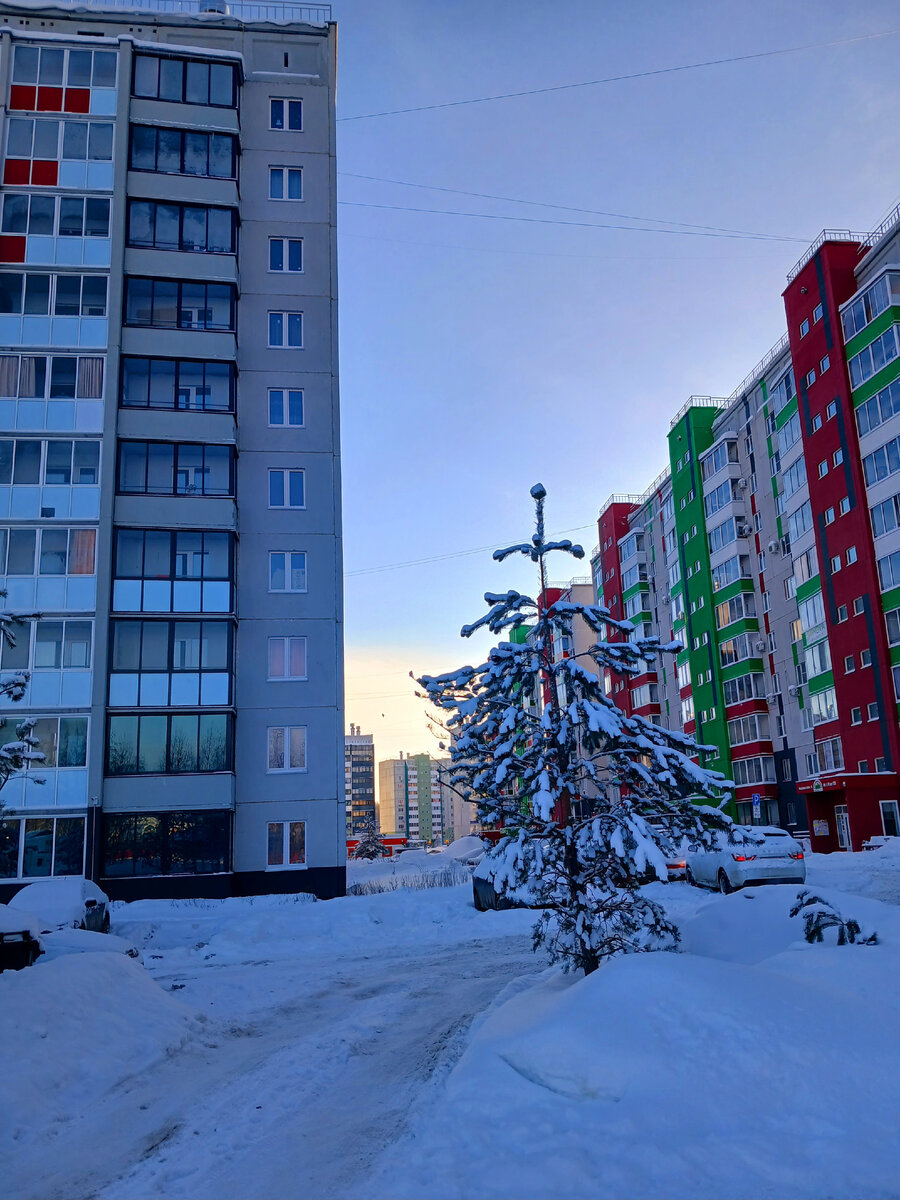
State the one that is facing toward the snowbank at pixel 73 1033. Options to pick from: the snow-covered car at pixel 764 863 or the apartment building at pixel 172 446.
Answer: the apartment building

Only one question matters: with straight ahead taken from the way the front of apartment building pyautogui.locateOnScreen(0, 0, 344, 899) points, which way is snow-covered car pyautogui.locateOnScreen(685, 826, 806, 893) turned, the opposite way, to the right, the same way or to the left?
the opposite way

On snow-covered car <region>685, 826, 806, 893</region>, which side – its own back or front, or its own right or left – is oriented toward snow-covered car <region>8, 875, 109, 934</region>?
left

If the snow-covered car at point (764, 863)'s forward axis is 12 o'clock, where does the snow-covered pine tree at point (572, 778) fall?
The snow-covered pine tree is roughly at 8 o'clock from the snow-covered car.

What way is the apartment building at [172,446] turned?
toward the camera

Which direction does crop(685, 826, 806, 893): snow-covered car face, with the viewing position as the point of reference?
facing away from the viewer and to the left of the viewer

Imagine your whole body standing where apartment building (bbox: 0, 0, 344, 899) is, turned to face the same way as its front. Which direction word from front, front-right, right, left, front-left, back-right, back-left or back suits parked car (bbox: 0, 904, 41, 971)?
front

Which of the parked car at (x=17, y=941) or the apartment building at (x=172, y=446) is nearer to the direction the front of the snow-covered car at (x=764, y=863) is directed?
the apartment building

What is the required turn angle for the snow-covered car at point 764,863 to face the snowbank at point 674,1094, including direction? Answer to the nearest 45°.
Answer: approximately 135° to its left
